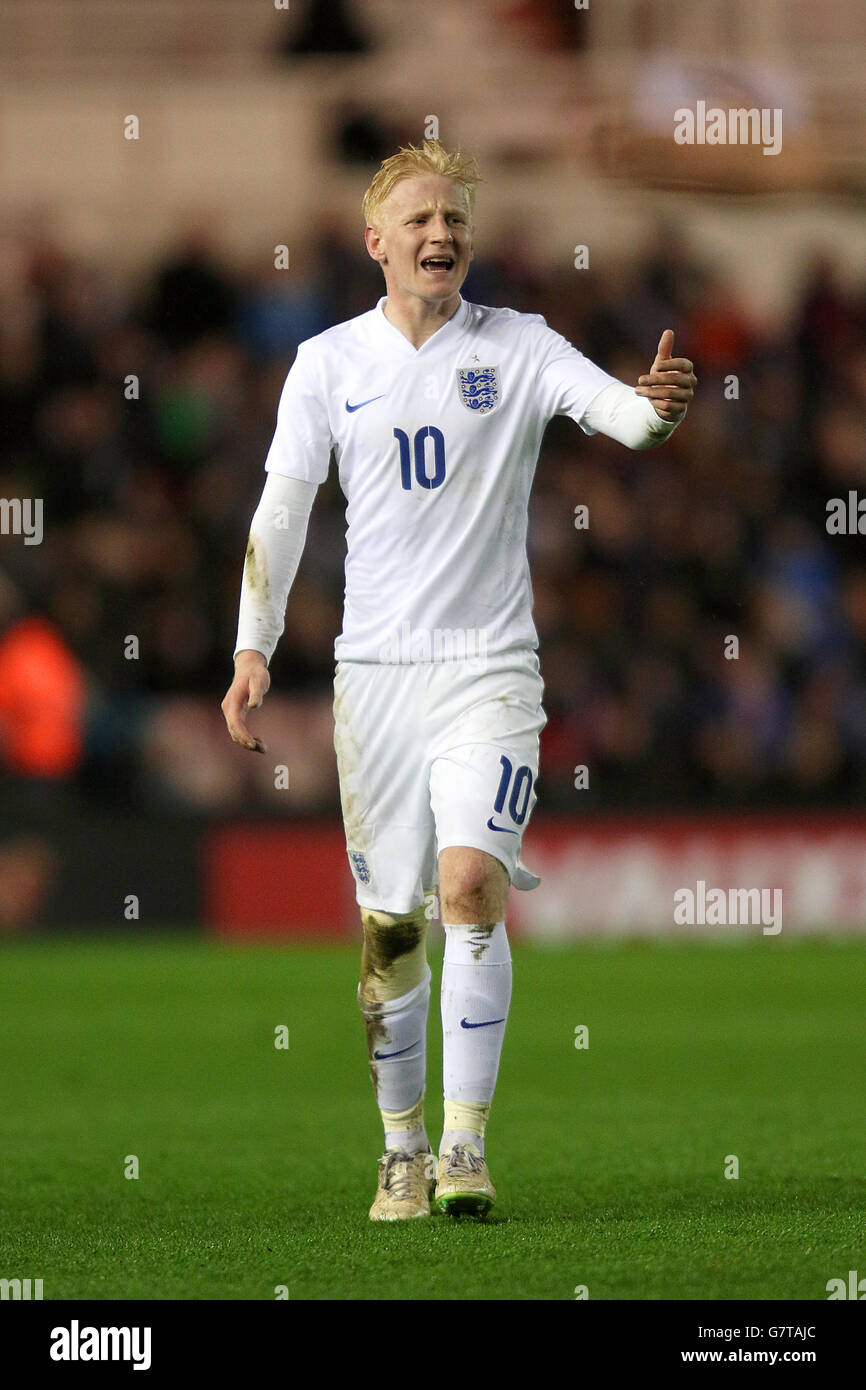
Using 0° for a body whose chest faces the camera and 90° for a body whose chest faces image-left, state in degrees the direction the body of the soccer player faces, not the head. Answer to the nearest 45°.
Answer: approximately 0°
